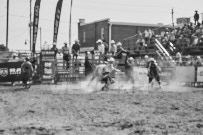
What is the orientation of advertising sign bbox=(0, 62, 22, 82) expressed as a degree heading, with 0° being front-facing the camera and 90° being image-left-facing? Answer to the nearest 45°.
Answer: approximately 0°

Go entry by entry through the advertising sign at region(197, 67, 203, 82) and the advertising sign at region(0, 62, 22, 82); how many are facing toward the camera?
2

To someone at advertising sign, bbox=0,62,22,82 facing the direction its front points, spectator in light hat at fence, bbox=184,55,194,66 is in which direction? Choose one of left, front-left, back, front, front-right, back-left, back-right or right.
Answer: left

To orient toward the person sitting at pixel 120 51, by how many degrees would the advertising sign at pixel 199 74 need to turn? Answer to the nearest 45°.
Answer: approximately 45° to its right

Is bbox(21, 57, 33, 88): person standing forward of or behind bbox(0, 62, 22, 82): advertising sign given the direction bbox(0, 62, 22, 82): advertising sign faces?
forward

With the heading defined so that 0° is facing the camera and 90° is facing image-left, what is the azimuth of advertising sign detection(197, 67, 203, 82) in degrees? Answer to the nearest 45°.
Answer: approximately 0°

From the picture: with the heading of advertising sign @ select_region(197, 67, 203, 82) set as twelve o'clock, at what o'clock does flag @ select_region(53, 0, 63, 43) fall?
The flag is roughly at 3 o'clock from the advertising sign.

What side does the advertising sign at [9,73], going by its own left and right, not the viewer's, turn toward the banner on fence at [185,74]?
left

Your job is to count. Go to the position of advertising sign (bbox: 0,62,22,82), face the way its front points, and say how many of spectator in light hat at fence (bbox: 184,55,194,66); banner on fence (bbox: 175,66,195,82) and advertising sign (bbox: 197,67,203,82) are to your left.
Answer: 3

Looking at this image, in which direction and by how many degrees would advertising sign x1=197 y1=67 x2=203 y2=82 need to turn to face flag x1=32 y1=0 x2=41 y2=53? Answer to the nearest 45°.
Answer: approximately 90° to its right

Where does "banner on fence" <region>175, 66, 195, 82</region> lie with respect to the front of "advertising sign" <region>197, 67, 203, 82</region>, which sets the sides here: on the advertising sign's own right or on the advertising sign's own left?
on the advertising sign's own right

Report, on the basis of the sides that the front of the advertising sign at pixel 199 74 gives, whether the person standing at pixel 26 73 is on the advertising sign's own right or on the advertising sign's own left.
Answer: on the advertising sign's own right

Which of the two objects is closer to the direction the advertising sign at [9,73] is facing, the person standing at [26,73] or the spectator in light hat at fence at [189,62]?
the person standing

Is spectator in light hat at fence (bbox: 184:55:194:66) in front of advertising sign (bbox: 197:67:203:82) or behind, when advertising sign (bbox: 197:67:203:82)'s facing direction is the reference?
behind
